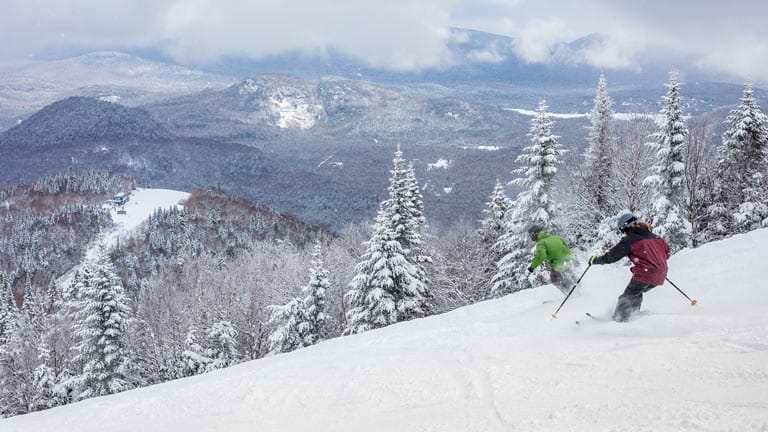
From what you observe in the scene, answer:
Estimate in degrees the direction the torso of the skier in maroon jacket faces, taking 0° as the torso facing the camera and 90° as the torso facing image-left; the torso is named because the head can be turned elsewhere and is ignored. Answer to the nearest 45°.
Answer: approximately 135°

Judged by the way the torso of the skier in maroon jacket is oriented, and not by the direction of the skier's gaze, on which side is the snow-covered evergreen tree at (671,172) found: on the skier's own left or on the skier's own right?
on the skier's own right

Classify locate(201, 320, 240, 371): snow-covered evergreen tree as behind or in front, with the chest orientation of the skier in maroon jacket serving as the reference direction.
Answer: in front

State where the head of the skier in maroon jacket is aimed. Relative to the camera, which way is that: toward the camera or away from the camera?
away from the camera

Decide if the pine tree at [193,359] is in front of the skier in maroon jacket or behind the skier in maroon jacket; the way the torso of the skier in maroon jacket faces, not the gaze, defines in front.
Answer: in front

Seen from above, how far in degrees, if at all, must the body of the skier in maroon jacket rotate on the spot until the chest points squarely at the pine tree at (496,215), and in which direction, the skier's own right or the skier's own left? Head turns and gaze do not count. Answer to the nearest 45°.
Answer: approximately 45° to the skier's own right

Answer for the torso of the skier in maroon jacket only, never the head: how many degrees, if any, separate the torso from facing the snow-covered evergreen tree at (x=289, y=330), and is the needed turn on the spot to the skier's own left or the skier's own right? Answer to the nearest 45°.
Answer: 0° — they already face it
